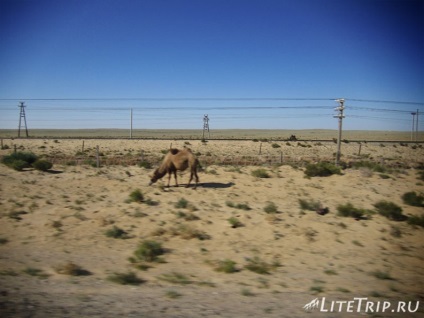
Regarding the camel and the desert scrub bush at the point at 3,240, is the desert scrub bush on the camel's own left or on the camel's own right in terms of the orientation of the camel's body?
on the camel's own left

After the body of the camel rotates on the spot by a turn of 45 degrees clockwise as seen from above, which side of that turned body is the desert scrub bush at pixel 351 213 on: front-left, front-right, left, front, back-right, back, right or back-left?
back

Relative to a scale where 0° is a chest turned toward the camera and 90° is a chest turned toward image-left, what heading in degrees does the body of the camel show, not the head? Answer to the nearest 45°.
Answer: approximately 90°

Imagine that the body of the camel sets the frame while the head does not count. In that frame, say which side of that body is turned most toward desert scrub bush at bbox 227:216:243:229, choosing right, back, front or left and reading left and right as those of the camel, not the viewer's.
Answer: left

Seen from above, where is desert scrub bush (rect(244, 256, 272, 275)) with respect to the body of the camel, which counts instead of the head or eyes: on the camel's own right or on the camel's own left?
on the camel's own left

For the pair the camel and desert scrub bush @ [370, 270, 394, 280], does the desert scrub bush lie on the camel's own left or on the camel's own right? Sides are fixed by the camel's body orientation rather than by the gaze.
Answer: on the camel's own left

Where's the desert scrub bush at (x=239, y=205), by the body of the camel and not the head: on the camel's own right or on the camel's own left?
on the camel's own left

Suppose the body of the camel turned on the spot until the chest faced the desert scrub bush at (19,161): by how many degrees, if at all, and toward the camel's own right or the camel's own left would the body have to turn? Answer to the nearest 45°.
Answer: approximately 45° to the camel's own right

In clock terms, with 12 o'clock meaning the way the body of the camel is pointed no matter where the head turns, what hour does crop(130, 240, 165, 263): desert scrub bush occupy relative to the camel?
The desert scrub bush is roughly at 9 o'clock from the camel.
